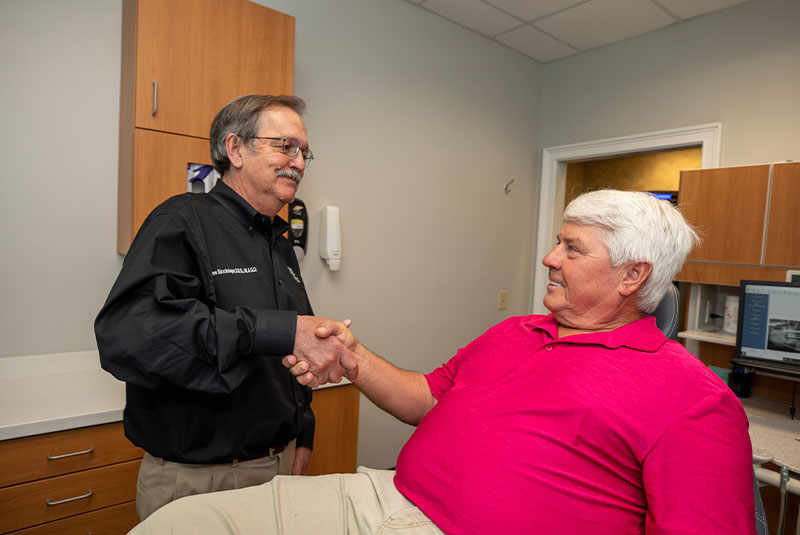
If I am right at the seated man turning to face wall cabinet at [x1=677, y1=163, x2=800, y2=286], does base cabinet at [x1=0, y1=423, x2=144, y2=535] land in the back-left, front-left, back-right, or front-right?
back-left

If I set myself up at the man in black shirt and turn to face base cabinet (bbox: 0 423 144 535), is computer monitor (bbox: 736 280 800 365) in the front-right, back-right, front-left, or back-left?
back-right

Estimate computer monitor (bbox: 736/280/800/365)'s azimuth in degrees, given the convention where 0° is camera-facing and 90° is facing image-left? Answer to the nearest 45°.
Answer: approximately 45°

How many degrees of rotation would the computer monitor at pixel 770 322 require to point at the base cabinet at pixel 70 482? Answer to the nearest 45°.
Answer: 0° — it already faces it

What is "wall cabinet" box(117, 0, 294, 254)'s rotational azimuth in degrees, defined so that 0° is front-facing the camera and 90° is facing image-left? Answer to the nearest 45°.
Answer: approximately 315°

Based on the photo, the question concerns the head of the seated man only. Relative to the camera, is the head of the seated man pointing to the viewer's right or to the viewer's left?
to the viewer's left
